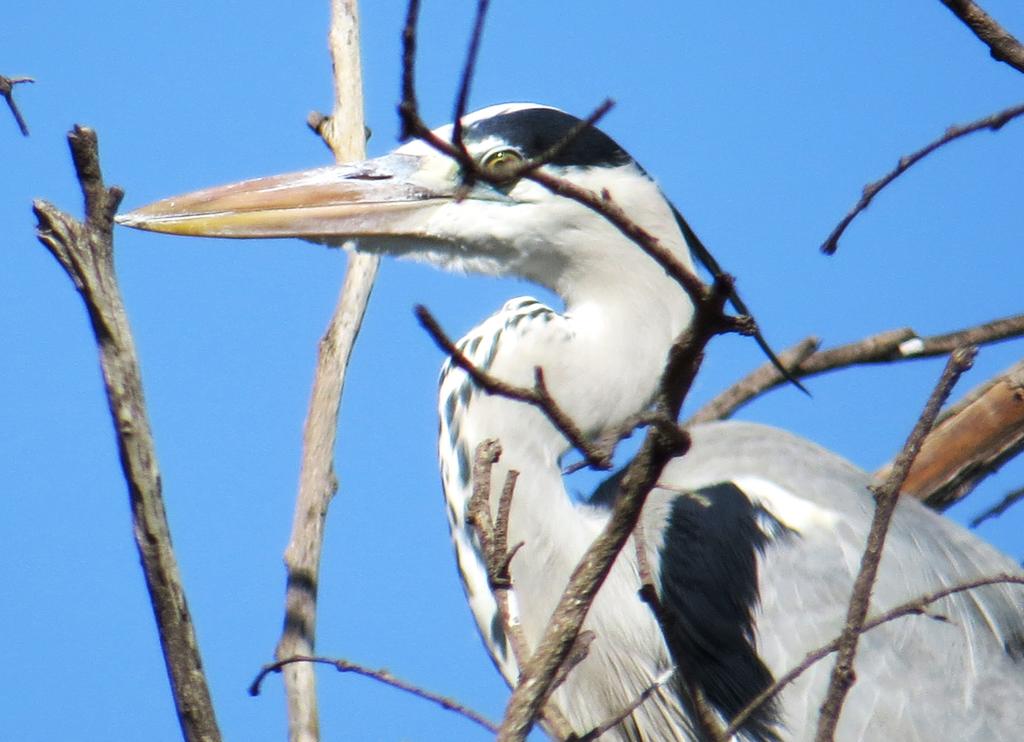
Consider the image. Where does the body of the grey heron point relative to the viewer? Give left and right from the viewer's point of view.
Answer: facing to the left of the viewer

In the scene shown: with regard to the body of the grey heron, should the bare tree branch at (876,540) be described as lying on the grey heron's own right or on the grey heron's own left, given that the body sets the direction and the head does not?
on the grey heron's own left

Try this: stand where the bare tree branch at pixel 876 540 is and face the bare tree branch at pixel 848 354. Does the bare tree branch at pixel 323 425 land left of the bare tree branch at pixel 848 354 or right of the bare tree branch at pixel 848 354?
left

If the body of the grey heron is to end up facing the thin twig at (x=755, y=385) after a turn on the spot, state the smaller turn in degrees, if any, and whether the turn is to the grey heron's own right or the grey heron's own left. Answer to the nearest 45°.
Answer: approximately 135° to the grey heron's own right

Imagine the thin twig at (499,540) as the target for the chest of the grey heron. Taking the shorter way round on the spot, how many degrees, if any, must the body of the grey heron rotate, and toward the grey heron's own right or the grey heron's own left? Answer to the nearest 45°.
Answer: approximately 90° to the grey heron's own left
